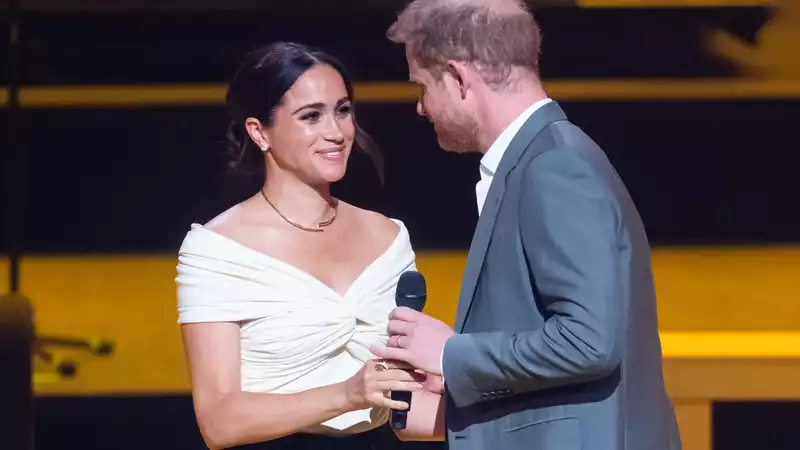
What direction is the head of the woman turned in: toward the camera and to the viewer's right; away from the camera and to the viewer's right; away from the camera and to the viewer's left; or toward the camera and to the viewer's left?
toward the camera and to the viewer's right

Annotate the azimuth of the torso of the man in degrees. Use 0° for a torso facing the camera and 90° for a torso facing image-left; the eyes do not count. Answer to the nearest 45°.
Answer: approximately 90°

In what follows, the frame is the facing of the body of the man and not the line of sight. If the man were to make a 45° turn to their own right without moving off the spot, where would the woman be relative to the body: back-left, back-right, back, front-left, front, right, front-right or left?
front

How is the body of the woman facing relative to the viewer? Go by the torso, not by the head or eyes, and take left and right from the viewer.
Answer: facing the viewer and to the right of the viewer

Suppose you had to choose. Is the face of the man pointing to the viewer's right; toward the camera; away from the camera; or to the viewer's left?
to the viewer's left
